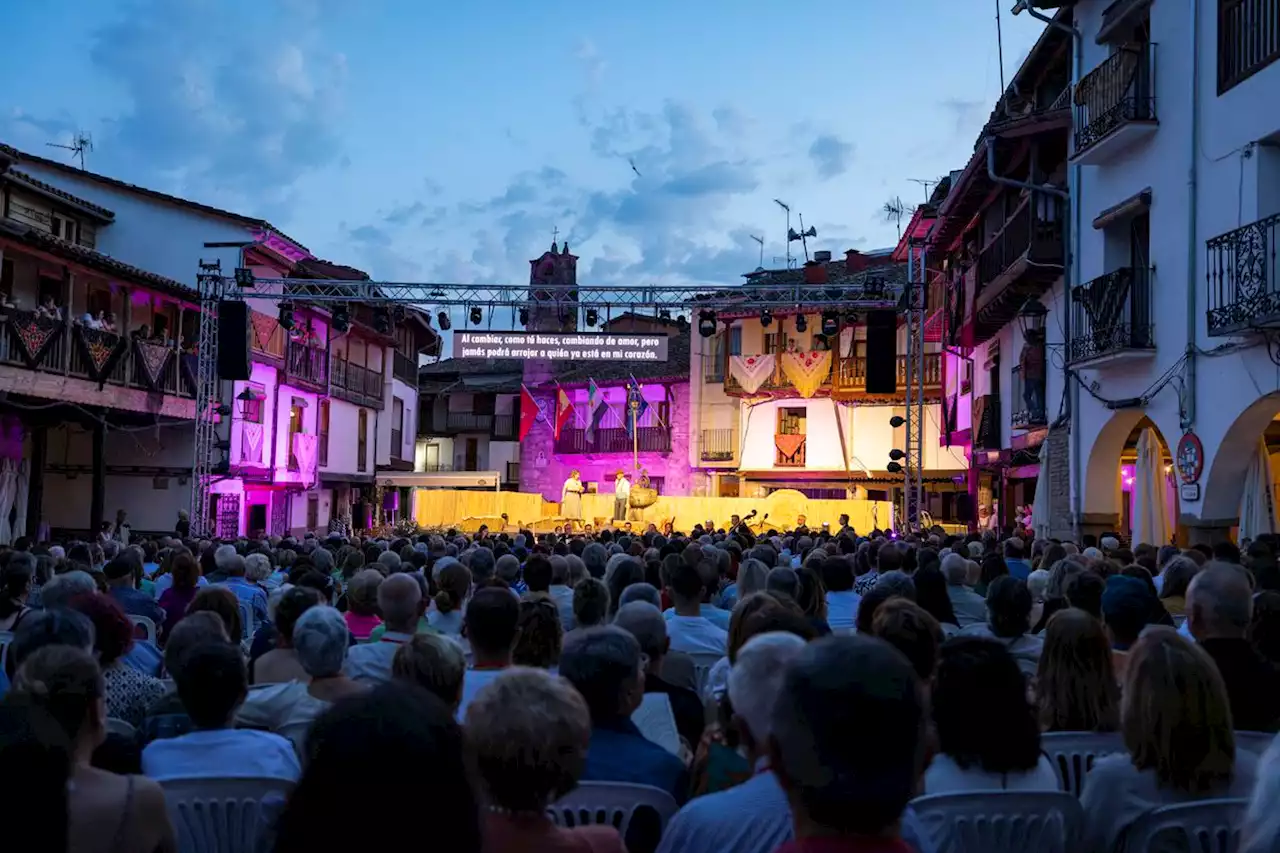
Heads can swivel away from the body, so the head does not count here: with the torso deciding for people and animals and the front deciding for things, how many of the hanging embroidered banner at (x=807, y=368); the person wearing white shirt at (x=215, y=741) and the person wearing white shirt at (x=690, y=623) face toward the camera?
1

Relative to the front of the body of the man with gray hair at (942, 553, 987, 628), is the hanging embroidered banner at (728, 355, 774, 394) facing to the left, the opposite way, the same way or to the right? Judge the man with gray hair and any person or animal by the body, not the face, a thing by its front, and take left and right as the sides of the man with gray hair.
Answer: the opposite way

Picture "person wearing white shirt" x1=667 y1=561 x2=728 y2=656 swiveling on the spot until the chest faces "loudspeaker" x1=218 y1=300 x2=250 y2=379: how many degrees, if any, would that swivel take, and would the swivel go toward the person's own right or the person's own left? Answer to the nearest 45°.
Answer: approximately 45° to the person's own left

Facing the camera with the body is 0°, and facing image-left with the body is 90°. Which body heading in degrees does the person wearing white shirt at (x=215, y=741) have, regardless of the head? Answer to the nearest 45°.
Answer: approximately 180°

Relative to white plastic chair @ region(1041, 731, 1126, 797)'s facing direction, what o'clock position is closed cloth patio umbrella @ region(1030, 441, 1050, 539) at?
The closed cloth patio umbrella is roughly at 12 o'clock from the white plastic chair.

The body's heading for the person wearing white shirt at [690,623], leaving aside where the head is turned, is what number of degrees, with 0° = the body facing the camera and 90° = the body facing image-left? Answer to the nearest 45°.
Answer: approximately 180°

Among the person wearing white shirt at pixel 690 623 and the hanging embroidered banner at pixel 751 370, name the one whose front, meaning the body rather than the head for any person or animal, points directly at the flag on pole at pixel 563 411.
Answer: the person wearing white shirt

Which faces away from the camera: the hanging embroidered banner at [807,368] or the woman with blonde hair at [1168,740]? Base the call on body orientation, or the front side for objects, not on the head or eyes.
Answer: the woman with blonde hair

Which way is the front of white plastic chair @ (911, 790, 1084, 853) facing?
away from the camera

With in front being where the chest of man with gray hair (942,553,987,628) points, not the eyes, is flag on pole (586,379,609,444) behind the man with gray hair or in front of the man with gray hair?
in front

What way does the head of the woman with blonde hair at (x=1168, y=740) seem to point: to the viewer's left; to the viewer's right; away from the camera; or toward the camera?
away from the camera

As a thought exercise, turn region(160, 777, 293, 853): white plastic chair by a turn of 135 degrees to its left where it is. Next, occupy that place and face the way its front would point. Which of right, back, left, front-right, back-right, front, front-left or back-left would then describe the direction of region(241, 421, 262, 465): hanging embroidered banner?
back-right

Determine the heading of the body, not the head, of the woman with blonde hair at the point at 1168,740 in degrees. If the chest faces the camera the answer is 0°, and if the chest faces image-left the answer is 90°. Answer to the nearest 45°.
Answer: approximately 180°

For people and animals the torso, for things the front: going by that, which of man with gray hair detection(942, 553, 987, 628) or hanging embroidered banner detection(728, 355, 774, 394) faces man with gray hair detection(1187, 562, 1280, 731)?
the hanging embroidered banner

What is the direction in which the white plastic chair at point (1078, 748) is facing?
away from the camera

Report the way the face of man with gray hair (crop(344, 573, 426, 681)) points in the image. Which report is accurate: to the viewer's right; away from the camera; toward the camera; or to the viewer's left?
away from the camera

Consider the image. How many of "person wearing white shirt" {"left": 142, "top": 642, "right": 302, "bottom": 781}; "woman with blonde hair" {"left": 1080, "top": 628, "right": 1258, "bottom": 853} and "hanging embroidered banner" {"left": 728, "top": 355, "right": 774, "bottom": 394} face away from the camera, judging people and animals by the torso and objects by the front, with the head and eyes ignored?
2

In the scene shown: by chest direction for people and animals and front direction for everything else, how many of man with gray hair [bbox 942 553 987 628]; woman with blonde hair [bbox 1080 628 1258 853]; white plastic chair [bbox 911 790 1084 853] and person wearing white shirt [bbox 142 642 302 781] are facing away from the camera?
4

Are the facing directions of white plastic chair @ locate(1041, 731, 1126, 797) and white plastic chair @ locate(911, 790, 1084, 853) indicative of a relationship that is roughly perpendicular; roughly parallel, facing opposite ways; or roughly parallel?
roughly parallel

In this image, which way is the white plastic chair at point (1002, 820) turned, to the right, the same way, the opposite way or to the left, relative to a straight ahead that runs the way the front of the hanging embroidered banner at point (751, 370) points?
the opposite way

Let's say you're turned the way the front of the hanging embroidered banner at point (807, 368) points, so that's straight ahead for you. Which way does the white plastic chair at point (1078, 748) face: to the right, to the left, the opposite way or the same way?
the opposite way
